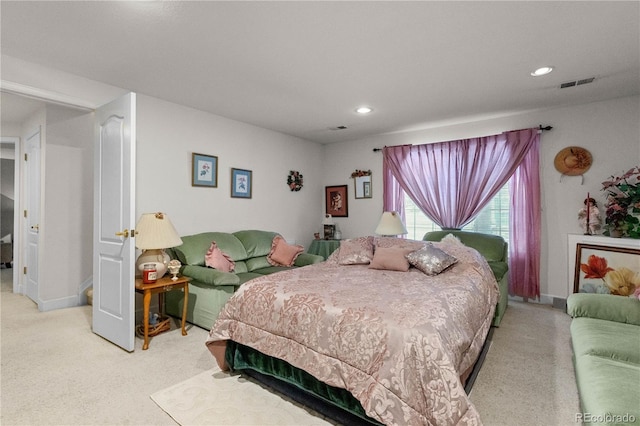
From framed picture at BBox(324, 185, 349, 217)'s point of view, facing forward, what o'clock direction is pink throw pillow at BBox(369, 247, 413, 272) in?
The pink throw pillow is roughly at 10 o'clock from the framed picture.

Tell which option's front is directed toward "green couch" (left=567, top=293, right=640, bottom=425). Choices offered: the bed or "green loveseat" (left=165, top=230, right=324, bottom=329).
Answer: the green loveseat

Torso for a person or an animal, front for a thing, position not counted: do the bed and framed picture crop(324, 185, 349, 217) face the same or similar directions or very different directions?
same or similar directions

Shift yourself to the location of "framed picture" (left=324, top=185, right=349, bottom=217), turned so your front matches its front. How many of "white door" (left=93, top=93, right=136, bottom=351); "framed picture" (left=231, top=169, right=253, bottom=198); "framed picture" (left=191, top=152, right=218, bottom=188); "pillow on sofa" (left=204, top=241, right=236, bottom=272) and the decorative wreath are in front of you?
5

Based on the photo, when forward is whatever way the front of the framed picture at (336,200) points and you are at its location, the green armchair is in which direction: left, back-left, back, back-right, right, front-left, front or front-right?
left

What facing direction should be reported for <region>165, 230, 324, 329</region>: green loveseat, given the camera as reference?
facing the viewer and to the right of the viewer

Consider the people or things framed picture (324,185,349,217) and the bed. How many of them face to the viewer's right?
0

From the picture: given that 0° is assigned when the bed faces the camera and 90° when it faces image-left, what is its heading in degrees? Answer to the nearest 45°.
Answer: approximately 45°

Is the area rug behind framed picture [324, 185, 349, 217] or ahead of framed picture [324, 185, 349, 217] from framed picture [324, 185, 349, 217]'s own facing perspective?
ahead

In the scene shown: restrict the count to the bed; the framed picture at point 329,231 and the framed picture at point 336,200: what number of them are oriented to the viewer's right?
0

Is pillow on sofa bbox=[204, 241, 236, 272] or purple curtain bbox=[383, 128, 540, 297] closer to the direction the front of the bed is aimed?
the pillow on sofa

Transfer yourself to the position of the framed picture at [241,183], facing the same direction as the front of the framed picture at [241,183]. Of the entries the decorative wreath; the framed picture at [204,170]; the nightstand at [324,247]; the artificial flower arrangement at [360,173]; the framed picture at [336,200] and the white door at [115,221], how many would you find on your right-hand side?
2

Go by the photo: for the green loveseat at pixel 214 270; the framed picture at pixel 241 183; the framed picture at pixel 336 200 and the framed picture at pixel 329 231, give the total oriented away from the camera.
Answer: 0

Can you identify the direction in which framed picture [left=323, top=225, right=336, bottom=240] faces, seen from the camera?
facing the viewer

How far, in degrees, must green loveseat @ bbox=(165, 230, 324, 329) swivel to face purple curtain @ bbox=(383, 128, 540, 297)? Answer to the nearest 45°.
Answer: approximately 45° to its left

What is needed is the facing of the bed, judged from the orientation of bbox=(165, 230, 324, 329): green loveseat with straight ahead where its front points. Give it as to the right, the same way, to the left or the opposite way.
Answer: to the right

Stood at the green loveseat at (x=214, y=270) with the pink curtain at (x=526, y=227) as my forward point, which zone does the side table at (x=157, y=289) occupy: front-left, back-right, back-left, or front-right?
back-right
